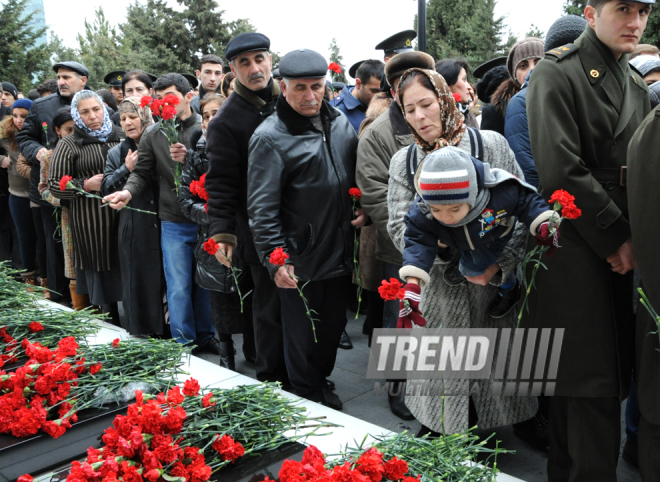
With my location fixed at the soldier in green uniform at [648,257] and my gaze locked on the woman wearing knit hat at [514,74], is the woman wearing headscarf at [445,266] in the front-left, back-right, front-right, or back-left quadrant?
front-left

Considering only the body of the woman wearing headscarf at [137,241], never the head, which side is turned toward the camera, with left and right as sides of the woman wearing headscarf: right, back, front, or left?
front

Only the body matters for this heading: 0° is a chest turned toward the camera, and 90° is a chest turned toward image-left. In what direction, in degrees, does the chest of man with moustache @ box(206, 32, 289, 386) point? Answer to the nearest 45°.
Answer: approximately 315°

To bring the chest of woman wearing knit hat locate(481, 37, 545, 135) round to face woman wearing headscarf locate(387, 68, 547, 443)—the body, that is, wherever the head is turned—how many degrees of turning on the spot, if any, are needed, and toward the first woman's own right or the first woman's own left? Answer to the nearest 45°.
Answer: approximately 45° to the first woman's own right

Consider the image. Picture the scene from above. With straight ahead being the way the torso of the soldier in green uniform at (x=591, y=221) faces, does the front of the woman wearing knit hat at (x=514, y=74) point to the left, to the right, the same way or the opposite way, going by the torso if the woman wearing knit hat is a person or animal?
the same way

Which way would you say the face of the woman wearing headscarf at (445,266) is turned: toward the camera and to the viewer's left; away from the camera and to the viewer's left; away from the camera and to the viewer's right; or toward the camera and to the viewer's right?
toward the camera and to the viewer's left

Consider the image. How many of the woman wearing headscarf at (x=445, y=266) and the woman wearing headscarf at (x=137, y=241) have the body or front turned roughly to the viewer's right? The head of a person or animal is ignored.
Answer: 0

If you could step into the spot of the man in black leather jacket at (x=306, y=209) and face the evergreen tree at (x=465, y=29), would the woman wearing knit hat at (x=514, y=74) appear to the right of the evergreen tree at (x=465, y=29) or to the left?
right

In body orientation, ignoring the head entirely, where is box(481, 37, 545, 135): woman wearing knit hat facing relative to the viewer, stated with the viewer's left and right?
facing the viewer and to the right of the viewer

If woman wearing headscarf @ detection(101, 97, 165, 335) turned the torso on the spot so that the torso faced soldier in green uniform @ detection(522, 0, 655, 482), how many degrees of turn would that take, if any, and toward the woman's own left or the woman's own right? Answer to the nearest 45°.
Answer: approximately 45° to the woman's own left

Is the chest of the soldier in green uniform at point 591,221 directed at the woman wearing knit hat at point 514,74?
no

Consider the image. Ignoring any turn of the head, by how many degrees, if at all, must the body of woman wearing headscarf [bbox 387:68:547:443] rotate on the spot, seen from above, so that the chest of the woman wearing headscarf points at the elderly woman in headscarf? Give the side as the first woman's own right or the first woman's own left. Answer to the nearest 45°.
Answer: approximately 90° to the first woman's own right

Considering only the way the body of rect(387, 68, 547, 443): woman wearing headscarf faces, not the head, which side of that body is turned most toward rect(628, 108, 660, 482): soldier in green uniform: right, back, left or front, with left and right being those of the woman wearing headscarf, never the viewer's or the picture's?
left

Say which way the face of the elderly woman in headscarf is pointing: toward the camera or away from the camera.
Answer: toward the camera
